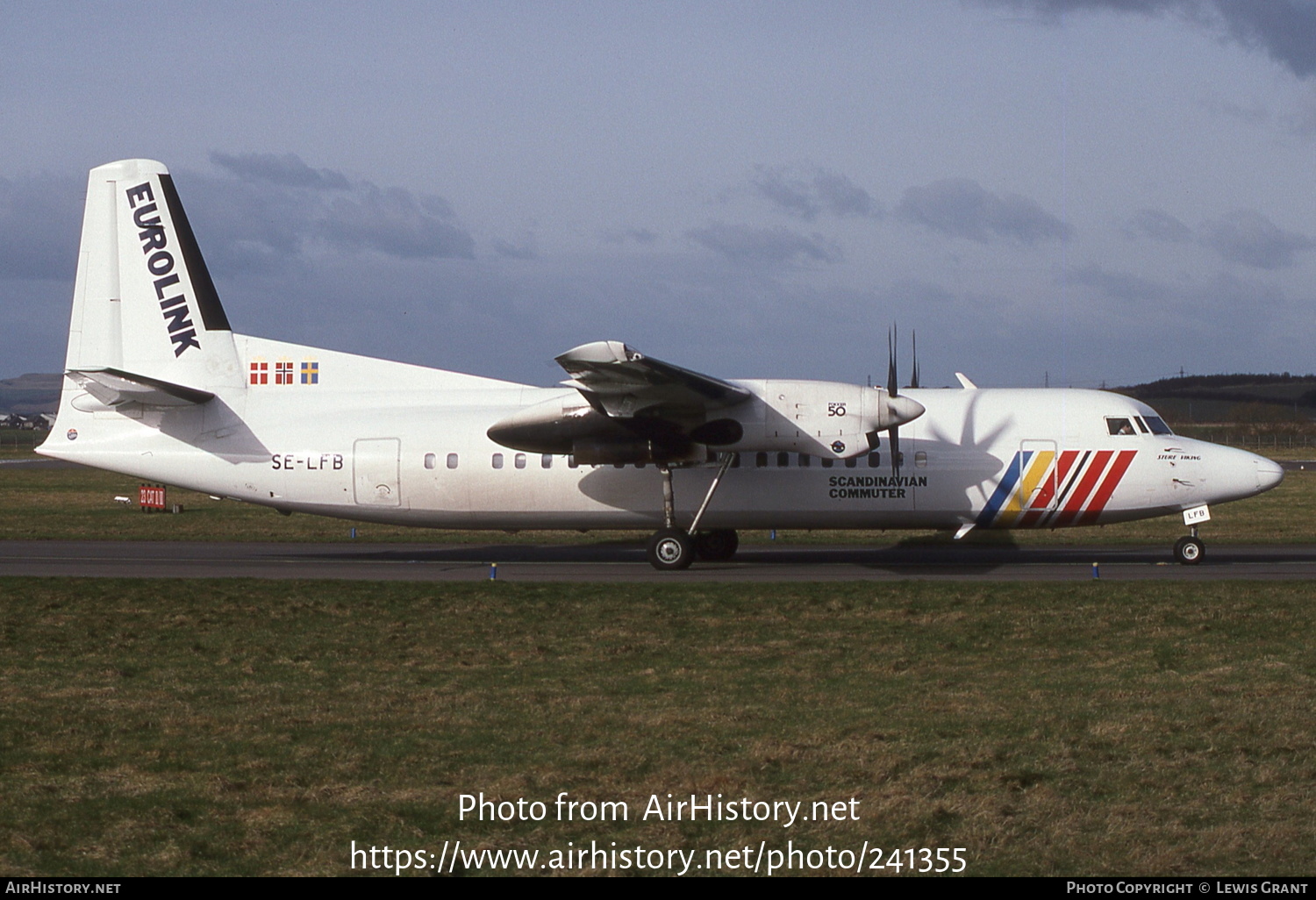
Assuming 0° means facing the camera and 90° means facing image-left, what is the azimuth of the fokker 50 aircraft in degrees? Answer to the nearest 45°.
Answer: approximately 270°
